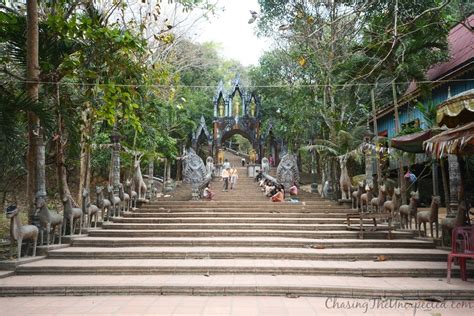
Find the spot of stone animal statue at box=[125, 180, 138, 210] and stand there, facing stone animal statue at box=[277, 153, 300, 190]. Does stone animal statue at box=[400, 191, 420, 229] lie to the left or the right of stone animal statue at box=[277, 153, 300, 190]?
right

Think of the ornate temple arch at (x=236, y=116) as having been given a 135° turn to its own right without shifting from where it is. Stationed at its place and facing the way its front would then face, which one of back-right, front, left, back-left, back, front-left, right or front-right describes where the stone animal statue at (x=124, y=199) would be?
back-left

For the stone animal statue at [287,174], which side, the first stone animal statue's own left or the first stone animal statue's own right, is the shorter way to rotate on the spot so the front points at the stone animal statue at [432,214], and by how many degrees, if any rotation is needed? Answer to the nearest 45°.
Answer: approximately 45° to the first stone animal statue's own left

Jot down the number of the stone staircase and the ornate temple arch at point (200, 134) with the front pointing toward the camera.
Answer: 2

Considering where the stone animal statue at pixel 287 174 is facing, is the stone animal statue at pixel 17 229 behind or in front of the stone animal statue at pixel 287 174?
in front

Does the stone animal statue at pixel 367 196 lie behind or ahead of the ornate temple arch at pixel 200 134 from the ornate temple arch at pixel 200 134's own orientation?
ahead
